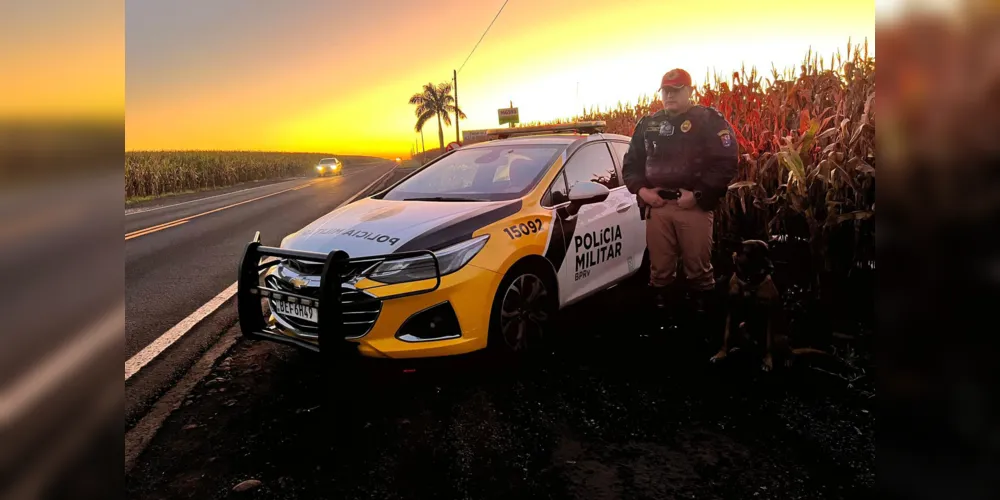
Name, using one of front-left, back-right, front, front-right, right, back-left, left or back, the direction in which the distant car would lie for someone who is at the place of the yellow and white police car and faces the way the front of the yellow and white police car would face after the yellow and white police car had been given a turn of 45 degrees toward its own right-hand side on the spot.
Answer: right

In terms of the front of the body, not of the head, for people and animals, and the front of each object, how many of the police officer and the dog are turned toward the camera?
2

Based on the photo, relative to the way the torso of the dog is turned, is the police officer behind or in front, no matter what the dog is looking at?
behind

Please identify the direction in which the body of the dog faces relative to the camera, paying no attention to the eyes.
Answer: toward the camera

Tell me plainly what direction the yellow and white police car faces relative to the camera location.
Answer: facing the viewer and to the left of the viewer
